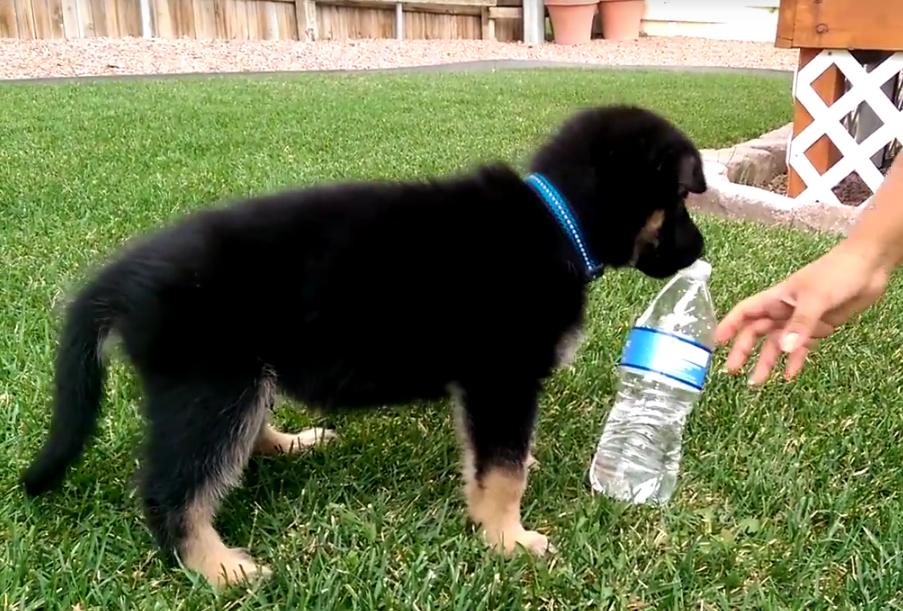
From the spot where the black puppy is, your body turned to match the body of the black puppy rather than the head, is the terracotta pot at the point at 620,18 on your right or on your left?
on your left

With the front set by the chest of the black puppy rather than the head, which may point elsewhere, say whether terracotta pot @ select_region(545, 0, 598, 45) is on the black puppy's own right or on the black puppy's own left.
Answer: on the black puppy's own left

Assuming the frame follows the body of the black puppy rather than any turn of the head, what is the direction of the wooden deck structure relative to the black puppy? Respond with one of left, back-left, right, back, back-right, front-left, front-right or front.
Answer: front-left

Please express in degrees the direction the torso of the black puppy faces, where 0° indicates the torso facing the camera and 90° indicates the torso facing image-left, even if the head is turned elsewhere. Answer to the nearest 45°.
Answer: approximately 270°

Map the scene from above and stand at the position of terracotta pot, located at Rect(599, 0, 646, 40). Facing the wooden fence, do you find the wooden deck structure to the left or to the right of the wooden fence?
left

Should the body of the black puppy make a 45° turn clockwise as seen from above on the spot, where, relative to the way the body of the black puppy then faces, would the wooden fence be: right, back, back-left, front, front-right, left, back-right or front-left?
back-left
